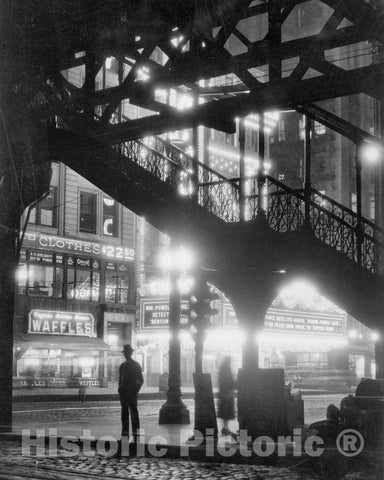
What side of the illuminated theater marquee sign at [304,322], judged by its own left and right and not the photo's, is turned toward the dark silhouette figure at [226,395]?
front

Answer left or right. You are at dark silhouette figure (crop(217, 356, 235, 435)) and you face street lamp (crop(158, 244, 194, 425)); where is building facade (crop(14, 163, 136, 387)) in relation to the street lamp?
right

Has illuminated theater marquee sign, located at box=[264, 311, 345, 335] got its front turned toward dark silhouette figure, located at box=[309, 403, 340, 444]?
yes

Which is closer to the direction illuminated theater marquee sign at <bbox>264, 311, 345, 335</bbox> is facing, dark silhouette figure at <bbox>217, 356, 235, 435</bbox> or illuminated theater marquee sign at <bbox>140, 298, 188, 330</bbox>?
the dark silhouette figure

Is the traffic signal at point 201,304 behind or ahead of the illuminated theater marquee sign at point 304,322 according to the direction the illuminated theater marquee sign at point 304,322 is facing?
ahead

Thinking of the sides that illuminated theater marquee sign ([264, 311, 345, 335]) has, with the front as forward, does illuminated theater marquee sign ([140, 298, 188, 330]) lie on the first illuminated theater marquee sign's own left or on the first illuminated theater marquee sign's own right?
on the first illuminated theater marquee sign's own right

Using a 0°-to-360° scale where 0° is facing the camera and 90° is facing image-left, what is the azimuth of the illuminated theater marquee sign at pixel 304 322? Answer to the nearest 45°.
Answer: approximately 0°

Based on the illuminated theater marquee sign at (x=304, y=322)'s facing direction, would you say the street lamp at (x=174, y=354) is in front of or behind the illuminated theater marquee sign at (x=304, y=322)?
in front

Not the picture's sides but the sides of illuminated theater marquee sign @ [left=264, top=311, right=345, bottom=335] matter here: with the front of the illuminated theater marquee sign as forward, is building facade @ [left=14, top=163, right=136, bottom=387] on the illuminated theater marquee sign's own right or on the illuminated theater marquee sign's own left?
on the illuminated theater marquee sign's own right

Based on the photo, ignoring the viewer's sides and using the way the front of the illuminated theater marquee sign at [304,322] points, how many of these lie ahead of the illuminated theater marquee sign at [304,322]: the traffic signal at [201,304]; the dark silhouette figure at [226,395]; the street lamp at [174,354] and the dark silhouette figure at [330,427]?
4

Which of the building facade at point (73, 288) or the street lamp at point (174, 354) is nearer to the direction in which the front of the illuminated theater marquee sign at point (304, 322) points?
the street lamp
